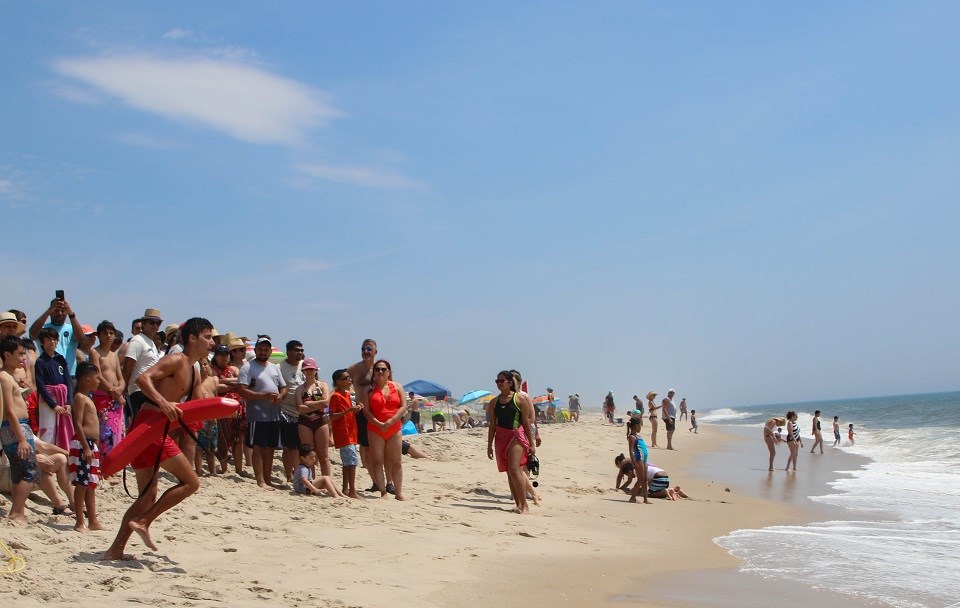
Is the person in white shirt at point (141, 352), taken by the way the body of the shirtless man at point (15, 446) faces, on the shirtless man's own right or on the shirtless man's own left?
on the shirtless man's own left

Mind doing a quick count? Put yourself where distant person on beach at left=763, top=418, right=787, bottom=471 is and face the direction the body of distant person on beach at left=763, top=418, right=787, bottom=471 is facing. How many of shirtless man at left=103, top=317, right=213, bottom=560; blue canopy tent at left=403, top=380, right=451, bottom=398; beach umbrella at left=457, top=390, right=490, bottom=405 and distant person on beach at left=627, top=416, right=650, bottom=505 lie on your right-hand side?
2

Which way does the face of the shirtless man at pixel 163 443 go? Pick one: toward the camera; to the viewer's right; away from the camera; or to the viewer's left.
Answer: to the viewer's right

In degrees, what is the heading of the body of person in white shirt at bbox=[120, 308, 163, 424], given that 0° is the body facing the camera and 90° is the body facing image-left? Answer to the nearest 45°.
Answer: approximately 315°

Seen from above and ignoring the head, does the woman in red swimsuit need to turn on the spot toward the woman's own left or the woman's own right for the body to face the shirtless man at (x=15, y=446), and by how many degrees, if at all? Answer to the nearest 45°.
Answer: approximately 45° to the woman's own right

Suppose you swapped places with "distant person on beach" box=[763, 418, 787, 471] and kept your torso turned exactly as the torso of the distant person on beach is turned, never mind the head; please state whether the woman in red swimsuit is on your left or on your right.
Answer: on your right

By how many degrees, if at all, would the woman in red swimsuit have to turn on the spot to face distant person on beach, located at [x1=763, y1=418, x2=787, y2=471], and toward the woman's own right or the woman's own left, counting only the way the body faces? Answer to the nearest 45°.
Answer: approximately 135° to the woman's own left
